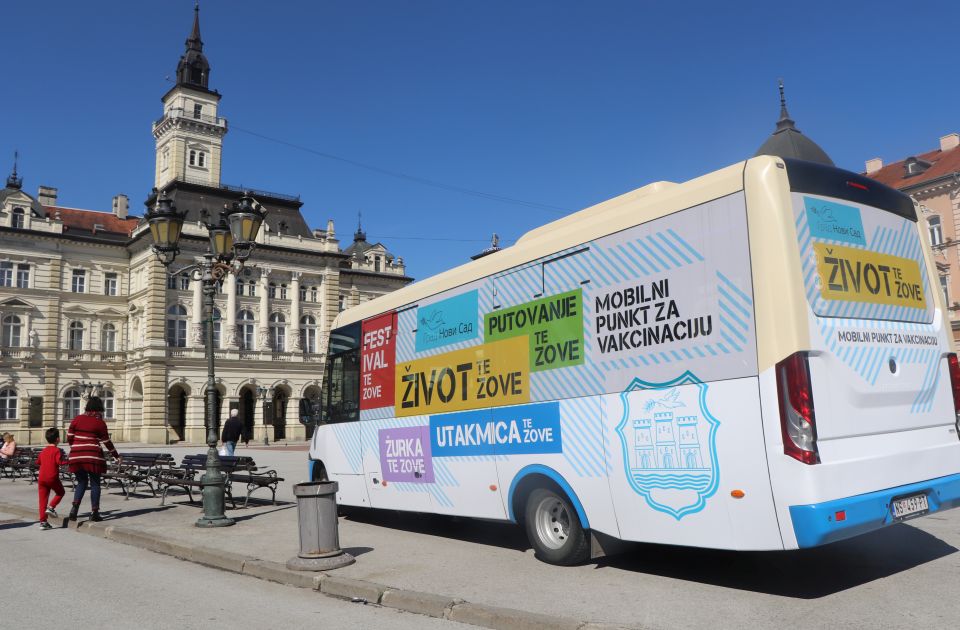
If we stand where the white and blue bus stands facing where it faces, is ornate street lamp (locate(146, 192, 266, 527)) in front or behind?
in front

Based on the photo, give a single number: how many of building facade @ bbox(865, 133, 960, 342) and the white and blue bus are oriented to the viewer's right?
0

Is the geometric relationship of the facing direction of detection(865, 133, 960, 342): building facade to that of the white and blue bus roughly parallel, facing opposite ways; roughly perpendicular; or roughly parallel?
roughly perpendicular

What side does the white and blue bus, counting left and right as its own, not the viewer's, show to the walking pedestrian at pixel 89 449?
front

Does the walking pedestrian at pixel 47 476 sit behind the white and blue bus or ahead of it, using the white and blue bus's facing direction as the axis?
ahead

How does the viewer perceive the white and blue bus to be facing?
facing away from the viewer and to the left of the viewer

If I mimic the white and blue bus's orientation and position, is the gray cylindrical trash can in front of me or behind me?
in front
